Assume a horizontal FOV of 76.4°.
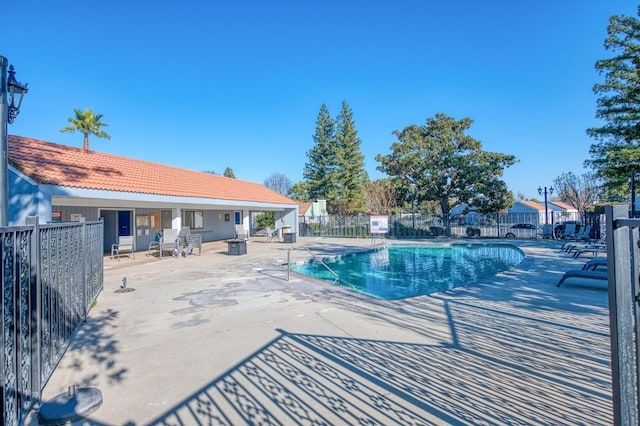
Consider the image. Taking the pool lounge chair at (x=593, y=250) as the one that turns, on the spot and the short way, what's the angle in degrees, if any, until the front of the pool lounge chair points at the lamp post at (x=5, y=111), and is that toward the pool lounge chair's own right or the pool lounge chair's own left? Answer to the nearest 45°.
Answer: approximately 90° to the pool lounge chair's own left

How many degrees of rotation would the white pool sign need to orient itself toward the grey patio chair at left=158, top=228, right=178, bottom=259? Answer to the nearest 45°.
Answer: approximately 45° to its right

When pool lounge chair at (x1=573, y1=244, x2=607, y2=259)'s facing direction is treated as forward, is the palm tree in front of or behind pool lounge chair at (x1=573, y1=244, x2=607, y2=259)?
in front

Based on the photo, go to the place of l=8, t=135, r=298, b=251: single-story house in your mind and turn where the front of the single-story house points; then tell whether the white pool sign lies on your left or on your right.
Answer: on your left

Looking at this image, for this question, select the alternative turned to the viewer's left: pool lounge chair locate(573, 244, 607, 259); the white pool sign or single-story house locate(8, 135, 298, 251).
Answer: the pool lounge chair

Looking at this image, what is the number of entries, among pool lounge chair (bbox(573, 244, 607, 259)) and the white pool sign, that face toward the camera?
1

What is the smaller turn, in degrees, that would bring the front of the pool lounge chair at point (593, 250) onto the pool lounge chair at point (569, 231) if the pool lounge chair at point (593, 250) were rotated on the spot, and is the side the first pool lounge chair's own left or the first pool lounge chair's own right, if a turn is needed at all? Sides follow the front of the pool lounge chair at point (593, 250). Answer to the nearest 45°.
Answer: approximately 90° to the first pool lounge chair's own right

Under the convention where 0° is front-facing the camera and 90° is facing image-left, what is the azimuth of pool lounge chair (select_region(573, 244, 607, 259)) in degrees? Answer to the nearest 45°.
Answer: approximately 90°

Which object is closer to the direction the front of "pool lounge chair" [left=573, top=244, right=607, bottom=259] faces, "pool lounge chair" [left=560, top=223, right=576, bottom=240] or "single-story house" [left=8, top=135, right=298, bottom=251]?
the single-story house

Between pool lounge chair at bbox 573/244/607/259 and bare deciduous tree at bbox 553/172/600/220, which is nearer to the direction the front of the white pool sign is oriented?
the pool lounge chair
